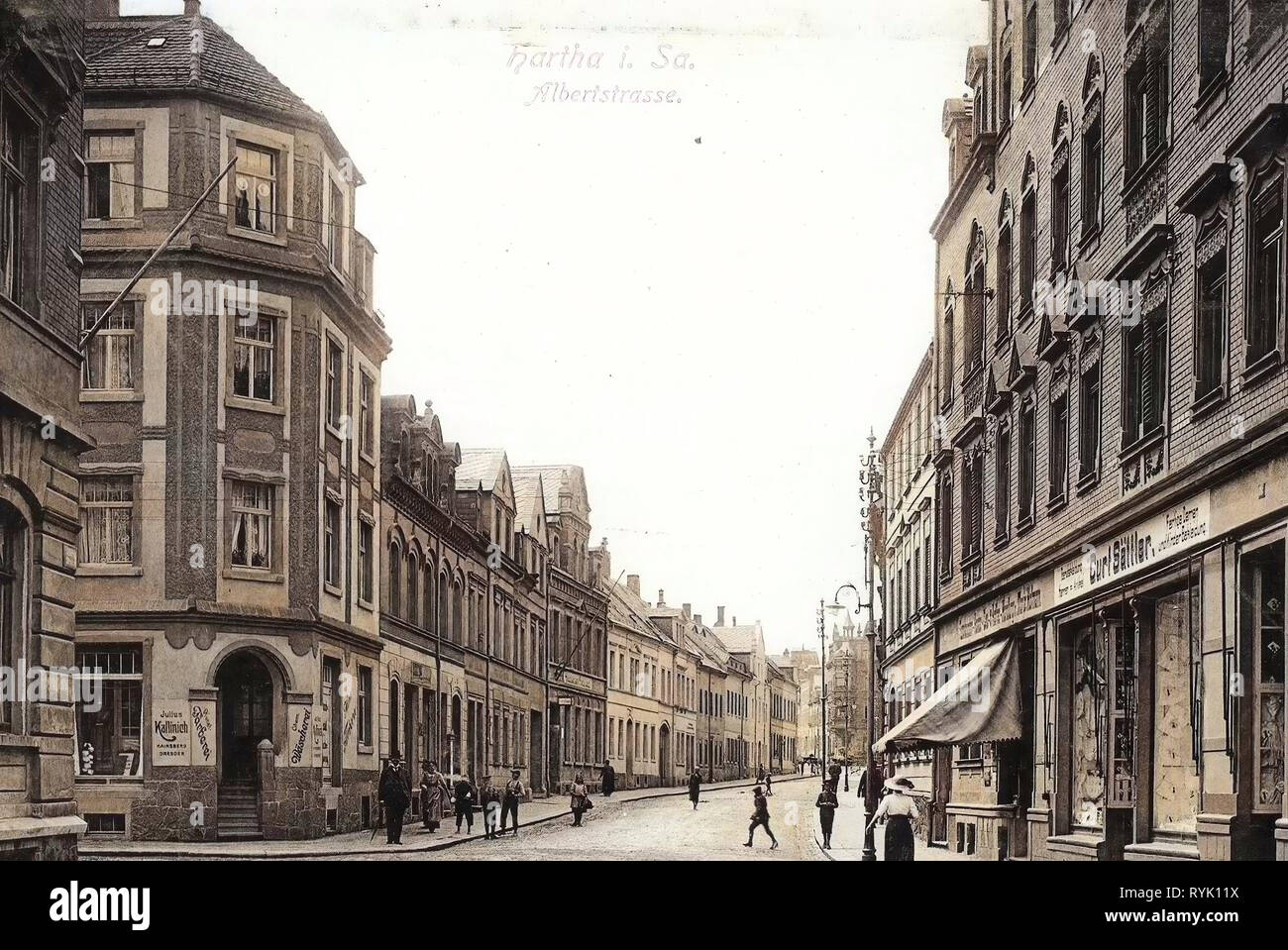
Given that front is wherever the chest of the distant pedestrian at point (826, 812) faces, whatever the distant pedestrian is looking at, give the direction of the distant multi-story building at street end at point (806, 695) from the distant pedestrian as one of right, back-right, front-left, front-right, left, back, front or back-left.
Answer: back

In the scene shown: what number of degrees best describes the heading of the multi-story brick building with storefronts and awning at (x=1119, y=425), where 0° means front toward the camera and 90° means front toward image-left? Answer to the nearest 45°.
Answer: approximately 45°

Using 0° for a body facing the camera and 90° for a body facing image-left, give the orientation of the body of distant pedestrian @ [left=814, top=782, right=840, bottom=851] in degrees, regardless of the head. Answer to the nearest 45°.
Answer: approximately 0°

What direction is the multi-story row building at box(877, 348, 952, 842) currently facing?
to the viewer's left

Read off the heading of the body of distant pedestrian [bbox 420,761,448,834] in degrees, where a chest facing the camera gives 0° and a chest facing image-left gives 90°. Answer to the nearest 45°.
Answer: approximately 0°
